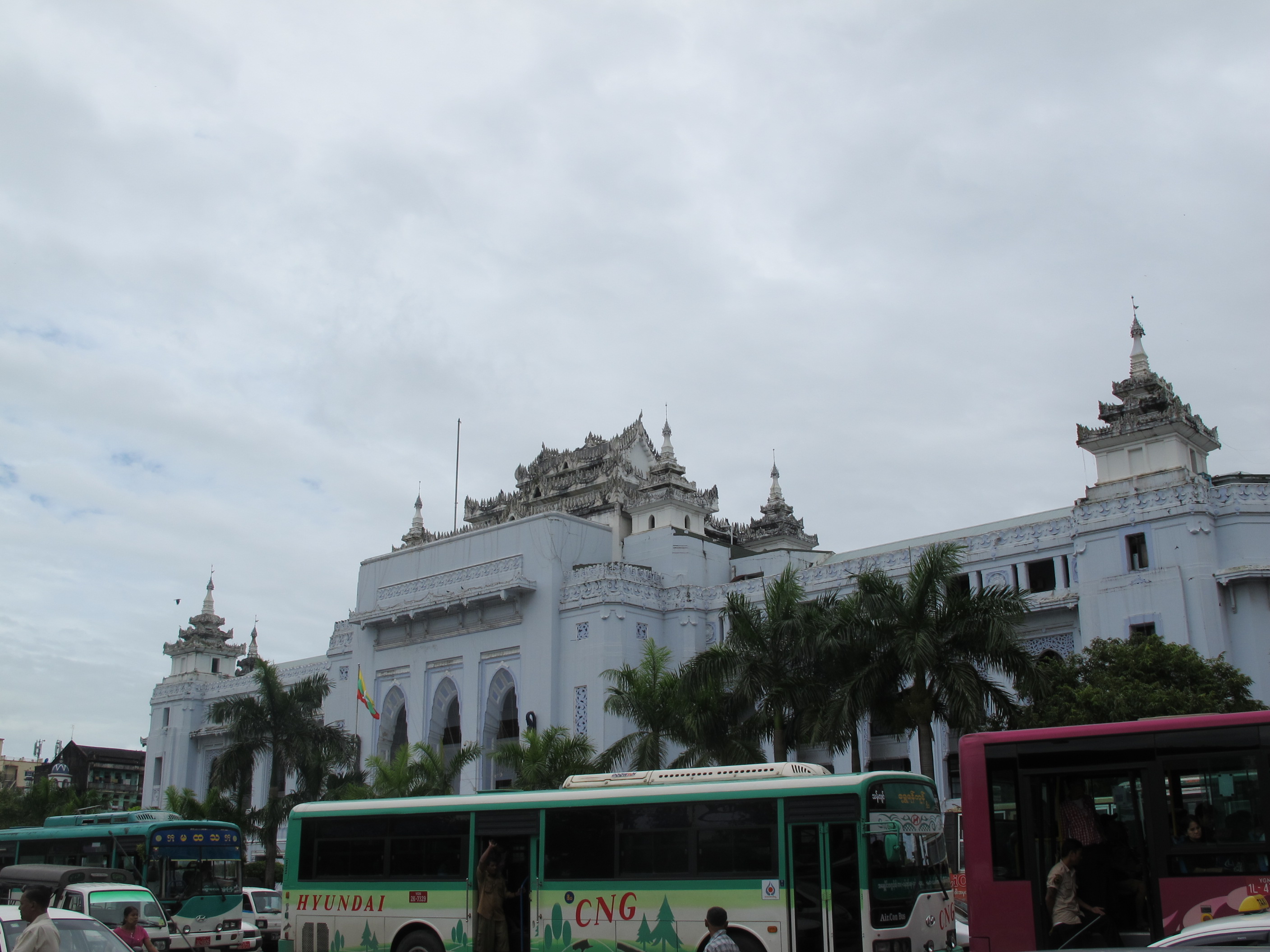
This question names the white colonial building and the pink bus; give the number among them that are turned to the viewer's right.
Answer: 1

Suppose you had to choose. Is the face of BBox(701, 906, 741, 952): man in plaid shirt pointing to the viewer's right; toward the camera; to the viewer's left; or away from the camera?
away from the camera

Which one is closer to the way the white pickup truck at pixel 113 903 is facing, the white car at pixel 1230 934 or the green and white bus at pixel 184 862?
the white car

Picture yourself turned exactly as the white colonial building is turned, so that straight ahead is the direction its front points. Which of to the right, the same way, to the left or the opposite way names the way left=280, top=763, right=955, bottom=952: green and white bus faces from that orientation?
to the left

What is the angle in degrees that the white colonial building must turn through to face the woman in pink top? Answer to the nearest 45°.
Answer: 0° — it already faces them

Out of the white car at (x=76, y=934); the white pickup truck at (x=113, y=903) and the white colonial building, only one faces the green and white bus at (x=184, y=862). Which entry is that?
the white colonial building

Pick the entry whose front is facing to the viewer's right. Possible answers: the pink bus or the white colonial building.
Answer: the pink bus

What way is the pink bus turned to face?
to the viewer's right

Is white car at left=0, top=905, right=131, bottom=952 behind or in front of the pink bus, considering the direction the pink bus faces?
behind

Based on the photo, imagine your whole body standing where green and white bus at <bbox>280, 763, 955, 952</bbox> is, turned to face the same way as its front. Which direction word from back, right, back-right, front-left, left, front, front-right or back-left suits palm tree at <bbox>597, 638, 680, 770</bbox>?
back-left

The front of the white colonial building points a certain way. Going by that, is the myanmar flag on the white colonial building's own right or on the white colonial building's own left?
on the white colonial building's own right

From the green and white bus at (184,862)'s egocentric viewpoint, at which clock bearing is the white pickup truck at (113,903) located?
The white pickup truck is roughly at 2 o'clock from the green and white bus.
